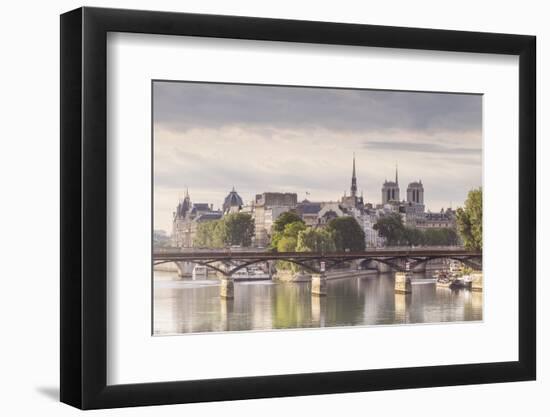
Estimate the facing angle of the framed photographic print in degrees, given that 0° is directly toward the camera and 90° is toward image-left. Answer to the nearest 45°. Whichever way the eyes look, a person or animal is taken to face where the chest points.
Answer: approximately 315°
